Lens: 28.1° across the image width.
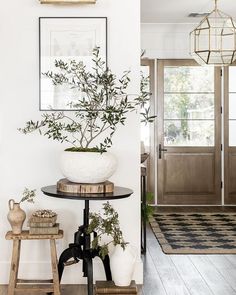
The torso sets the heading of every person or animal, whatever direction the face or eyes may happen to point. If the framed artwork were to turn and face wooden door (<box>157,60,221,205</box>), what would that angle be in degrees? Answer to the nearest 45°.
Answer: approximately 135° to its left

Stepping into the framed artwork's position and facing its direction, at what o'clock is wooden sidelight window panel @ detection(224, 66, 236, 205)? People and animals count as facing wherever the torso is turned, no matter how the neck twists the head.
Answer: The wooden sidelight window panel is roughly at 7 o'clock from the framed artwork.

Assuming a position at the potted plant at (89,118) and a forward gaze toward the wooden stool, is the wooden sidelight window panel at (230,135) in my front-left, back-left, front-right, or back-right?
back-right

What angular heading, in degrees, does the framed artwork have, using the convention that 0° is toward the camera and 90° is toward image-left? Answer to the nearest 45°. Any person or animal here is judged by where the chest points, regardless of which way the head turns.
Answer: approximately 0°
